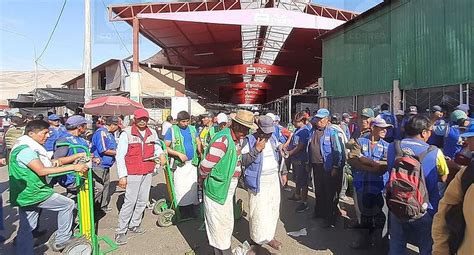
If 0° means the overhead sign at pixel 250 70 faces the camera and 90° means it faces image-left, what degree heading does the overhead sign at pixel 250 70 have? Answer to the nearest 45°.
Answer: approximately 0°

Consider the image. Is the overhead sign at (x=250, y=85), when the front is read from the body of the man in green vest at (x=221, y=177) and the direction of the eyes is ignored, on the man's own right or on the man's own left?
on the man's own left

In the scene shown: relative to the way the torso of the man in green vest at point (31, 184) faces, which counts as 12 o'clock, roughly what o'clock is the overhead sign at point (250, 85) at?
The overhead sign is roughly at 10 o'clock from the man in green vest.

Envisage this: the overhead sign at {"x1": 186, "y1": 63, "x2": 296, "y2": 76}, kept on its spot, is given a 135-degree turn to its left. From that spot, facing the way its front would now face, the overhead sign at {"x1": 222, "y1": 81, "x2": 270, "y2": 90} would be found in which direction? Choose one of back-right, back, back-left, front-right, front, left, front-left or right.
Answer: front-left

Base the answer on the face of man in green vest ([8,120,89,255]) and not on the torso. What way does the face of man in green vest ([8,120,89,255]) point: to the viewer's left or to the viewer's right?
to the viewer's right

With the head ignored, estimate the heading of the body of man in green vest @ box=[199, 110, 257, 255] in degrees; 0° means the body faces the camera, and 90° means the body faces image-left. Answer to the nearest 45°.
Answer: approximately 315°
